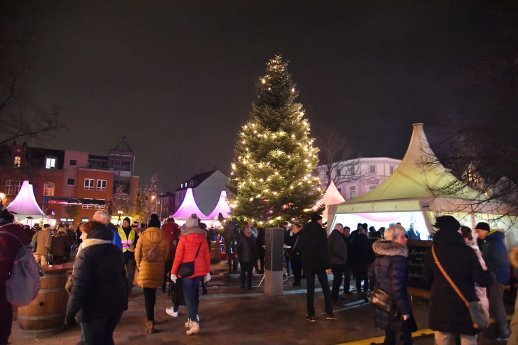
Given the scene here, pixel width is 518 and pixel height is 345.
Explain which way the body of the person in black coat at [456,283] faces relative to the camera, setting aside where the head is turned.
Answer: away from the camera

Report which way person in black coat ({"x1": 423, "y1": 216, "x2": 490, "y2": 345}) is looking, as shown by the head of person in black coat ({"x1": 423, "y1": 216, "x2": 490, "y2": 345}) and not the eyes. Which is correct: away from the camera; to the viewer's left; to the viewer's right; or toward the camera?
away from the camera

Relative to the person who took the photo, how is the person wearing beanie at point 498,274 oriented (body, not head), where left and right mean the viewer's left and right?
facing to the left of the viewer

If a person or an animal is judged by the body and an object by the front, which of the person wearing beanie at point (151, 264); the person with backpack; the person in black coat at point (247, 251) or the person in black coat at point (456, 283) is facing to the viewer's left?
the person with backpack

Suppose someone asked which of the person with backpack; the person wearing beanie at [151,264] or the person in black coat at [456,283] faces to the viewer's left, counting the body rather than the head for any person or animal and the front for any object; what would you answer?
the person with backpack

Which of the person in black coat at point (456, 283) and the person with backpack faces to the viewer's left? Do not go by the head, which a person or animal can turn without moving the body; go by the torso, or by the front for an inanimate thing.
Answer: the person with backpack

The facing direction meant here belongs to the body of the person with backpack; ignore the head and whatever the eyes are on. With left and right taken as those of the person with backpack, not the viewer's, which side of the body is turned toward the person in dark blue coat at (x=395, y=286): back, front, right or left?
back

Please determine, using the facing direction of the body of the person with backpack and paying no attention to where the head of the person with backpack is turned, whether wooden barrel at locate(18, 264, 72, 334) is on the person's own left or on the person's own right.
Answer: on the person's own right
